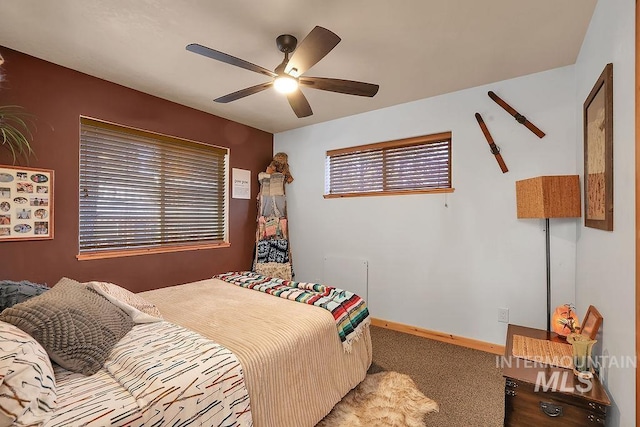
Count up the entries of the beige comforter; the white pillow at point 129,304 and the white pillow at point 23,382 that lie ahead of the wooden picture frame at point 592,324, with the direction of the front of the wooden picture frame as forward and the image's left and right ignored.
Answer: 3

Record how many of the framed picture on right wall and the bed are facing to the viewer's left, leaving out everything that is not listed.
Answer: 1

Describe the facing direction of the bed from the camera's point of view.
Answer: facing away from the viewer and to the right of the viewer

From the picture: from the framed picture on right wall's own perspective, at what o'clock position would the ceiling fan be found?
The ceiling fan is roughly at 11 o'clock from the framed picture on right wall.

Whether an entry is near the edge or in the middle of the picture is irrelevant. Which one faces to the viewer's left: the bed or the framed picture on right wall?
the framed picture on right wall

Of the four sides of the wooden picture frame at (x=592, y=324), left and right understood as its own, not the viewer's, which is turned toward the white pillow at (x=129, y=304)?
front

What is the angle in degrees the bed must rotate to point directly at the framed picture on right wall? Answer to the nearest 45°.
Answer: approximately 45° to its right

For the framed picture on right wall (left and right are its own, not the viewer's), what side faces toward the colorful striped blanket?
front

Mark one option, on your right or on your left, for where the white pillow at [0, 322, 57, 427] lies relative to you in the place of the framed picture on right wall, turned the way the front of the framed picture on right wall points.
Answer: on your left

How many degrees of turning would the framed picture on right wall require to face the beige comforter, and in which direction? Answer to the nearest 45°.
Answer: approximately 45° to its left

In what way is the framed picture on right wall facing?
to the viewer's left
